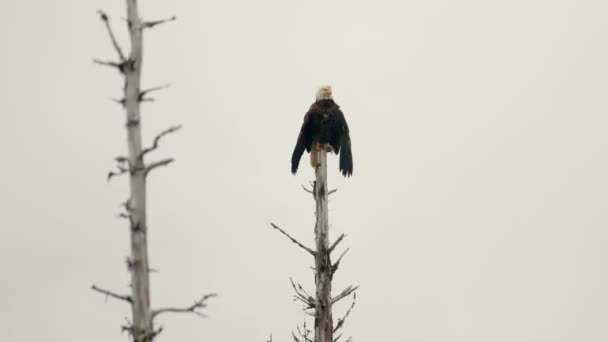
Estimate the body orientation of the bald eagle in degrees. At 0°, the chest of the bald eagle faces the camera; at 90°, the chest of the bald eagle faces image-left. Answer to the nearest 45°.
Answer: approximately 0°
